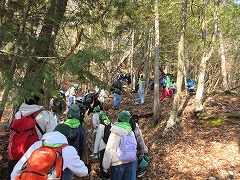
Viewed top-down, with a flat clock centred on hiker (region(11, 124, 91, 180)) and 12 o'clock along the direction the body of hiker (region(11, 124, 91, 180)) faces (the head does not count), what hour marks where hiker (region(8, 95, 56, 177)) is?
hiker (region(8, 95, 56, 177)) is roughly at 10 o'clock from hiker (region(11, 124, 91, 180)).

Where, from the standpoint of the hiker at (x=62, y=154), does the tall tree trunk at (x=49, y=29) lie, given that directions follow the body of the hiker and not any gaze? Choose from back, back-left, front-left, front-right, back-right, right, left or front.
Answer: front-left

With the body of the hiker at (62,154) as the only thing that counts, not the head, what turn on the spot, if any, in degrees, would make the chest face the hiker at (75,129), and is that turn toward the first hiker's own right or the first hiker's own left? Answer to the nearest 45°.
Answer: approximately 45° to the first hiker's own left

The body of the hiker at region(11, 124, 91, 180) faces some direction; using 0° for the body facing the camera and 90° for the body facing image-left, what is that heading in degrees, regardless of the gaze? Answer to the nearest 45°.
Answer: approximately 225°
